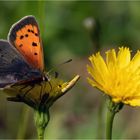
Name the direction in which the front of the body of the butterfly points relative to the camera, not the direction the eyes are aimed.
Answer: to the viewer's right

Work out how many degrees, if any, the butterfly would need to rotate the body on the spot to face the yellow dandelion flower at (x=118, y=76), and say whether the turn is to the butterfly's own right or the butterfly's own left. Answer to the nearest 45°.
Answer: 0° — it already faces it
